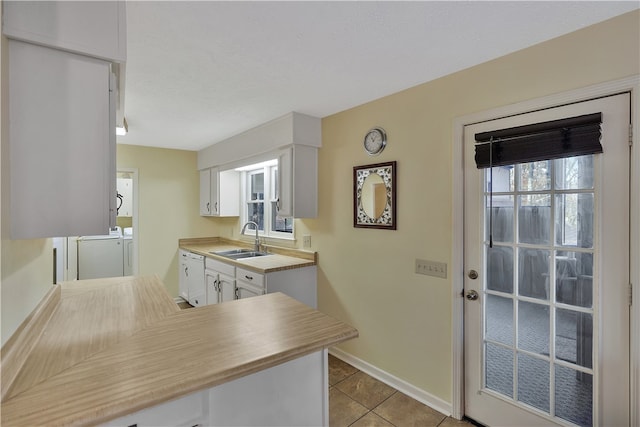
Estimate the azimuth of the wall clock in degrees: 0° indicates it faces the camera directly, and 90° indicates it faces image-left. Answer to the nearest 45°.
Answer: approximately 45°

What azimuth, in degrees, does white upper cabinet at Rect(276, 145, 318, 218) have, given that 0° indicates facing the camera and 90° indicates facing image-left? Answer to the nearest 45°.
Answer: approximately 45°

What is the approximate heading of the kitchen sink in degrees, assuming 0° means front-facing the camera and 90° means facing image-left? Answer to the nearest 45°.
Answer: approximately 45°

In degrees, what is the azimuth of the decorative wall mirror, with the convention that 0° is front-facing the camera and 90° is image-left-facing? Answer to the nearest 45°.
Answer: approximately 45°

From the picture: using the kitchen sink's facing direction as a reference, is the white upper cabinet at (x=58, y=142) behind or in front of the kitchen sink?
in front

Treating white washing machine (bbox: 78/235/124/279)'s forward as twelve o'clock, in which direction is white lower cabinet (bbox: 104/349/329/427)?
The white lower cabinet is roughly at 12 o'clock from the white washing machine.

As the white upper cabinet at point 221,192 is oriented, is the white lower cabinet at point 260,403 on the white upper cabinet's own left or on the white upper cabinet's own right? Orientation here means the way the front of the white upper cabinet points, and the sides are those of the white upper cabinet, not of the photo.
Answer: on the white upper cabinet's own left

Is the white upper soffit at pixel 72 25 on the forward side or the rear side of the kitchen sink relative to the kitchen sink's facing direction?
on the forward side

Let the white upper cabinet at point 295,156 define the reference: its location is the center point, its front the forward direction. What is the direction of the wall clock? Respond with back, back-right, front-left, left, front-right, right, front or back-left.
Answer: left

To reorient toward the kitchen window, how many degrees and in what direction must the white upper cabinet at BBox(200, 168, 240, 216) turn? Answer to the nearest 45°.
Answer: approximately 90° to its left

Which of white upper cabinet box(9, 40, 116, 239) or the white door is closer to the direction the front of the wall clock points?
the white upper cabinet
